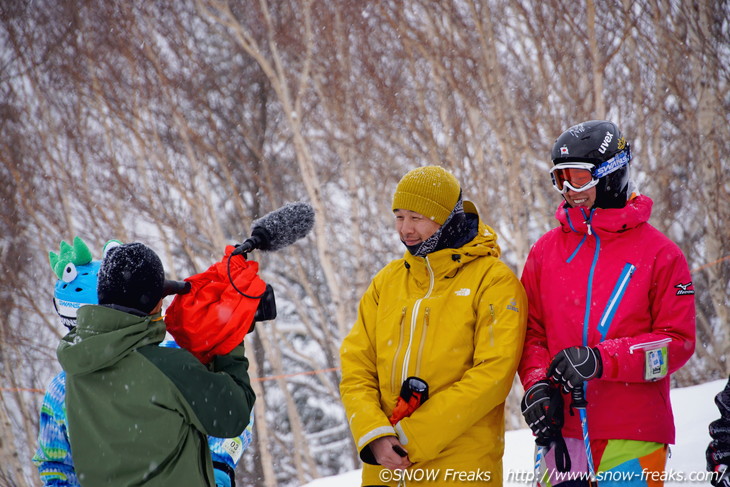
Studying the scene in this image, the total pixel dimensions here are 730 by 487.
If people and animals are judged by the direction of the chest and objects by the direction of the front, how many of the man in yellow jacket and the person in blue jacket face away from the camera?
0

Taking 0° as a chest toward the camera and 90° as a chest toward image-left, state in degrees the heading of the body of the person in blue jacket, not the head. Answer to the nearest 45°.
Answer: approximately 0°

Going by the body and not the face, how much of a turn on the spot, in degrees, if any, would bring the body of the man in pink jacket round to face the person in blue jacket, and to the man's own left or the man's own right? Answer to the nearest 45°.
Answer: approximately 45° to the man's own right

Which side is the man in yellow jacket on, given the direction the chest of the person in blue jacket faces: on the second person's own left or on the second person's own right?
on the second person's own left

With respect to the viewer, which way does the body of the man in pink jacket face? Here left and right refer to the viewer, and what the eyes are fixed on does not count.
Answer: facing the viewer and to the left of the viewer

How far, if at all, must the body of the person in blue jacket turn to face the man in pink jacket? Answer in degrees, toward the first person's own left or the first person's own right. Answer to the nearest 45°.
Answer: approximately 45° to the first person's own left
